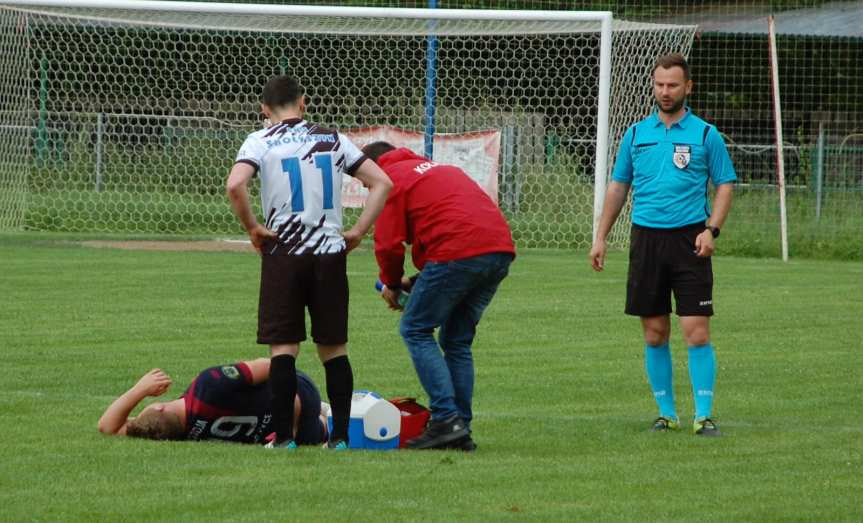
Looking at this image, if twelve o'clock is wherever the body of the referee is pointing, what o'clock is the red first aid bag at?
The red first aid bag is roughly at 2 o'clock from the referee.

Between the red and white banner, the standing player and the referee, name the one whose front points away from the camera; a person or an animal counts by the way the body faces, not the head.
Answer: the standing player

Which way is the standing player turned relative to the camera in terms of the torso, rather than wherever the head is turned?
away from the camera

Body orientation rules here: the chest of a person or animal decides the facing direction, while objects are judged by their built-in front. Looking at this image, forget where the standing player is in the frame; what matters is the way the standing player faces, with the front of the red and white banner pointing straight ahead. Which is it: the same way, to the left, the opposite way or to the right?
the opposite way

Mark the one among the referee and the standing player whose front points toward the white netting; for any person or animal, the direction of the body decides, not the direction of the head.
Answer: the standing player

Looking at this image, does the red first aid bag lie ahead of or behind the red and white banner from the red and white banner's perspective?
ahead

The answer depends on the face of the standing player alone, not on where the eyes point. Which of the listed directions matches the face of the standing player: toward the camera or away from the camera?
away from the camera

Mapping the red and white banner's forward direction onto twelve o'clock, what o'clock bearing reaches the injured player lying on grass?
The injured player lying on grass is roughly at 12 o'clock from the red and white banner.

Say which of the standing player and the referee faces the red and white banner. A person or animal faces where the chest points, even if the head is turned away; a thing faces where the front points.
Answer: the standing player

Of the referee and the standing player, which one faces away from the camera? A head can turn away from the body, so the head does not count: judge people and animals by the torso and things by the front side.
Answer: the standing player

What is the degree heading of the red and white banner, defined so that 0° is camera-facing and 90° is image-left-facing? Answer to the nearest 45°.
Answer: approximately 0°

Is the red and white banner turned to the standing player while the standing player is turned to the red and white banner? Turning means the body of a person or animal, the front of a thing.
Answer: yes
